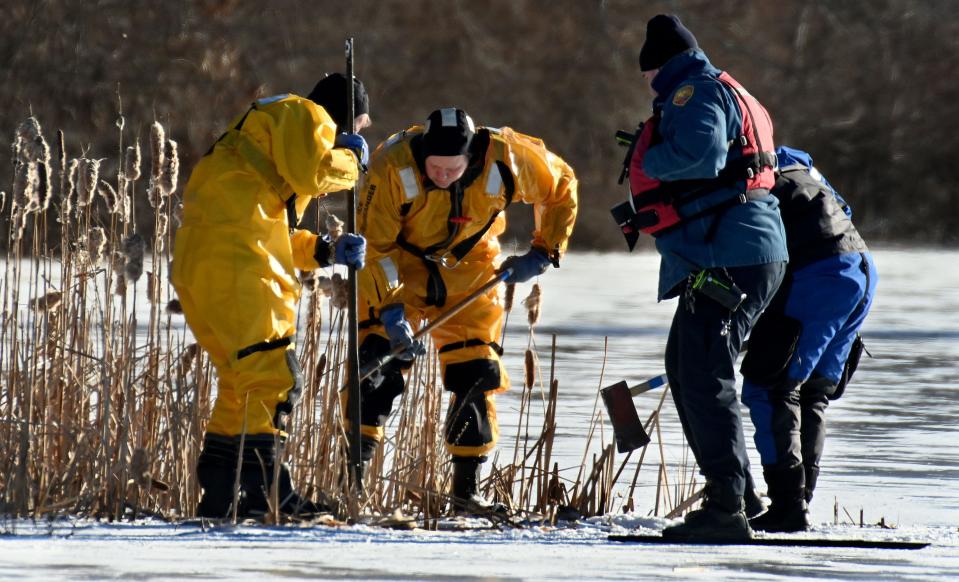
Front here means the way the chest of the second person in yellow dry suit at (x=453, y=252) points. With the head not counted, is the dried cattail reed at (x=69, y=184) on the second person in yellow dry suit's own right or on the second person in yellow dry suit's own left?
on the second person in yellow dry suit's own right

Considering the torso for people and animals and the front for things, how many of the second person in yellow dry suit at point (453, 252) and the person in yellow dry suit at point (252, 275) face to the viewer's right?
1

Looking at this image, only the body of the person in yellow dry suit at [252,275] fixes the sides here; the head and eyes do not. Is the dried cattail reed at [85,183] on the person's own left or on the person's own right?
on the person's own left

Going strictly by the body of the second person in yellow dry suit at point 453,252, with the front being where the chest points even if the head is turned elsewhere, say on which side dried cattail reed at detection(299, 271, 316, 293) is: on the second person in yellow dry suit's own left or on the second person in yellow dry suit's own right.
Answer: on the second person in yellow dry suit's own right

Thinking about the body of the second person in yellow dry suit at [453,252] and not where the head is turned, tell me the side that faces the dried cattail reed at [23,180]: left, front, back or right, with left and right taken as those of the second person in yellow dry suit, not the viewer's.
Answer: right

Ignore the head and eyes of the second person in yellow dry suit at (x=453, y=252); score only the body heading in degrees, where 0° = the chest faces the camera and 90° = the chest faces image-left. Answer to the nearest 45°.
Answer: approximately 0°

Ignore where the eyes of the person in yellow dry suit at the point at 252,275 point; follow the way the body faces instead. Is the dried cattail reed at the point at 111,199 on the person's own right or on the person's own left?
on the person's own left

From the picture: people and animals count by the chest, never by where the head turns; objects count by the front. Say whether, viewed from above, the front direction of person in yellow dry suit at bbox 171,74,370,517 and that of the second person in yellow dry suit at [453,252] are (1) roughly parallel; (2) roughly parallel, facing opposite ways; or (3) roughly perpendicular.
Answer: roughly perpendicular

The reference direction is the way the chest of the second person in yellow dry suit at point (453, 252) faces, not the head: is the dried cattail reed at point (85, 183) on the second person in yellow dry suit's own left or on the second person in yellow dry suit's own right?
on the second person in yellow dry suit's own right

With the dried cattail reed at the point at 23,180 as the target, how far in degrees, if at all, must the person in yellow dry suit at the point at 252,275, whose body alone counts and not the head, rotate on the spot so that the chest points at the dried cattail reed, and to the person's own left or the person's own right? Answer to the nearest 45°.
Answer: approximately 135° to the person's own left

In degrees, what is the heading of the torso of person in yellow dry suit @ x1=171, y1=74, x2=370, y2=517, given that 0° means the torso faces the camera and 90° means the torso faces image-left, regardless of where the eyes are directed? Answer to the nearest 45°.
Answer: approximately 270°
